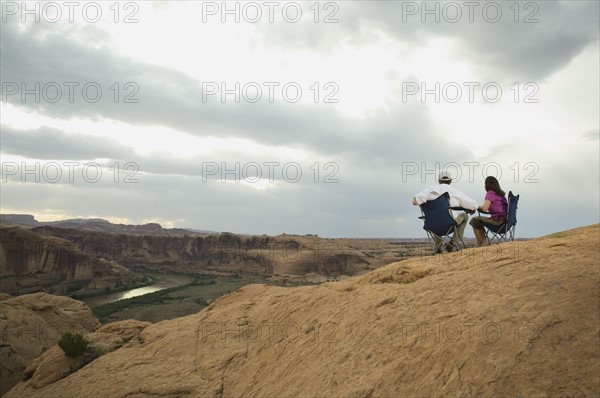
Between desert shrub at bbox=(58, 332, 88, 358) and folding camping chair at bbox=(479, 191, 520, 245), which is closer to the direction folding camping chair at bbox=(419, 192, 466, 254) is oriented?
the folding camping chair

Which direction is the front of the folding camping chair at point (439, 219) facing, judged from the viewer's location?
facing away from the viewer and to the right of the viewer

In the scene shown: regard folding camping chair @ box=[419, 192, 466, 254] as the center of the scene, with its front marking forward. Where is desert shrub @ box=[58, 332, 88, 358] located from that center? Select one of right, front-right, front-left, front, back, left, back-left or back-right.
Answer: back-left

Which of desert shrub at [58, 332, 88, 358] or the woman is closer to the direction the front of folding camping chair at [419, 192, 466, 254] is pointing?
the woman

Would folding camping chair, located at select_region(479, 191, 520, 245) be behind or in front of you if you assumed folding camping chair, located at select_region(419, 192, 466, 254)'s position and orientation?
in front

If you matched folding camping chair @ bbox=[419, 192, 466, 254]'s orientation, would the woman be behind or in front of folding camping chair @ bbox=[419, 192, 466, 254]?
in front
